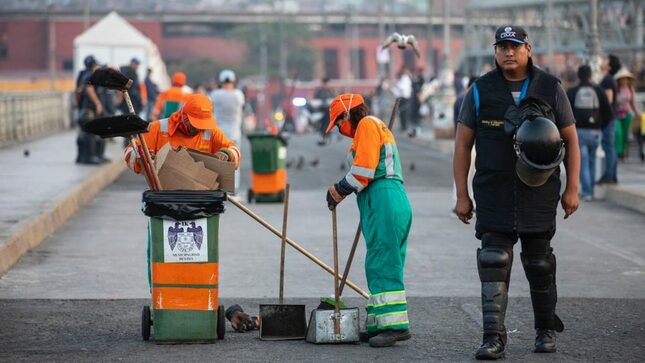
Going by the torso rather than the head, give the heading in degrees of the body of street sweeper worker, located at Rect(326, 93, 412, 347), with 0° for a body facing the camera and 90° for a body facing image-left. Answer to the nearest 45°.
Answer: approximately 90°

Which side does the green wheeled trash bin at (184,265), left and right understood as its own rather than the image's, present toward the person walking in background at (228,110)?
back

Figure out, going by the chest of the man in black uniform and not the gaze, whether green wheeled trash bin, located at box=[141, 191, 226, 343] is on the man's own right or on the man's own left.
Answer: on the man's own right

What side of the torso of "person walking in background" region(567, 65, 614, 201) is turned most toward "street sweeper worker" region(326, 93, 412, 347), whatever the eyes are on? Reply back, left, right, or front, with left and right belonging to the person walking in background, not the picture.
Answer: back

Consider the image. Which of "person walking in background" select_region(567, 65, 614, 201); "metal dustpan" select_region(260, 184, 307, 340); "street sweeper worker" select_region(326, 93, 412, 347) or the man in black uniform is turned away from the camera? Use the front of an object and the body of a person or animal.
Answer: the person walking in background

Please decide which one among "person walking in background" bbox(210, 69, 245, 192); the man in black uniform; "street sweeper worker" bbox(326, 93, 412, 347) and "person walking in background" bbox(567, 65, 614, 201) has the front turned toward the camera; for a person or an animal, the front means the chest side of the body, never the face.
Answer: the man in black uniform

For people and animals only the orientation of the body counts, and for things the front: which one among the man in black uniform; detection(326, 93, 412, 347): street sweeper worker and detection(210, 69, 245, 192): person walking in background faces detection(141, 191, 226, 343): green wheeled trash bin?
the street sweeper worker

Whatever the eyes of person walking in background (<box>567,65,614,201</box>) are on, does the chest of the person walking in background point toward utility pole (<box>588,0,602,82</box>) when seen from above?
yes

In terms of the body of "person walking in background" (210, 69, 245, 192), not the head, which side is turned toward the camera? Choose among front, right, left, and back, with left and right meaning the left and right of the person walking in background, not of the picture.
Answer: back
